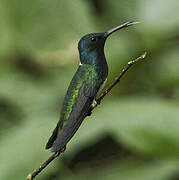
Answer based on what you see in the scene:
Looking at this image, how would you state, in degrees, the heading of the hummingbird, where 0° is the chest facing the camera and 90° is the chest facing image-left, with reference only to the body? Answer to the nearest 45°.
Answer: approximately 270°
